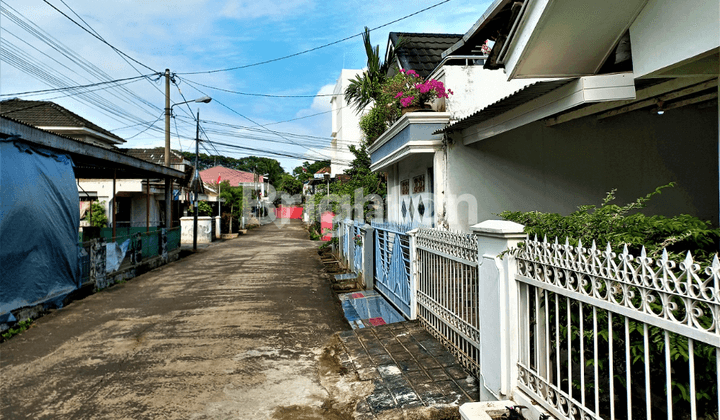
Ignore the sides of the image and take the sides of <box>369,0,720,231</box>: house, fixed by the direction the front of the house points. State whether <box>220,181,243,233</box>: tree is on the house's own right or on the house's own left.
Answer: on the house's own right

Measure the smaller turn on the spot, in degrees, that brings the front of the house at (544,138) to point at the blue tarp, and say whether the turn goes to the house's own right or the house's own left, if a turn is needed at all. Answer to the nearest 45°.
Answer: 0° — it already faces it

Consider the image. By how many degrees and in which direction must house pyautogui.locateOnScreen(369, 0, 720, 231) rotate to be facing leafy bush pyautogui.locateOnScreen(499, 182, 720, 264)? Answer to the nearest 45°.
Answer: approximately 45° to its left

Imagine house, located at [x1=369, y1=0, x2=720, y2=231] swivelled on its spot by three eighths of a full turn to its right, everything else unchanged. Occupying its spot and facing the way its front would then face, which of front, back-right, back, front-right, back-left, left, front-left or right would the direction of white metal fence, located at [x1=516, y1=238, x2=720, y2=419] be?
back

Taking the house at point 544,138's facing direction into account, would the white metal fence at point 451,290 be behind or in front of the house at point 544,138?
in front

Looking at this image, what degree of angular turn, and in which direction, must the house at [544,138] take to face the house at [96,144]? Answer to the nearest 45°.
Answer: approximately 45° to its right

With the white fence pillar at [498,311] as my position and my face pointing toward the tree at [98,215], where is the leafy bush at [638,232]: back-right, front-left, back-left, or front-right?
back-right

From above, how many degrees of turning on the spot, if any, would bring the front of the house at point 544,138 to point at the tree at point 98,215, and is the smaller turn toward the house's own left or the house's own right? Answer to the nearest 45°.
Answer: approximately 45° to the house's own right

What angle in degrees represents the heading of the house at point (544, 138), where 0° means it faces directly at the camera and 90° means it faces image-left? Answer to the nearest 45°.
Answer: approximately 45°

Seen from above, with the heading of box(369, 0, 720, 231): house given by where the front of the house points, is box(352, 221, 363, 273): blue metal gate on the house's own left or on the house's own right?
on the house's own right

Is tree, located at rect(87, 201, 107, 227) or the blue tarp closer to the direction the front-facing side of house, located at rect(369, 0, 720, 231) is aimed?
the blue tarp
